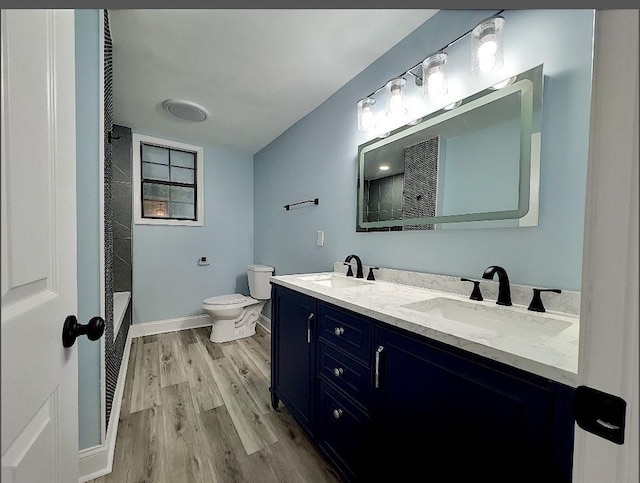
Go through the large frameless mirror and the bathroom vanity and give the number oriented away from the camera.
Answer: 0

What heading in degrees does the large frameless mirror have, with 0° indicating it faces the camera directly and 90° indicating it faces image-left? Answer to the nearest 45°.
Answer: approximately 45°

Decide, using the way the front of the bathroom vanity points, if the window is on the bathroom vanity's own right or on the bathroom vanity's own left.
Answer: on the bathroom vanity's own right

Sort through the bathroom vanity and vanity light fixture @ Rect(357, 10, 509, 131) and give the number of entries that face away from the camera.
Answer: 0

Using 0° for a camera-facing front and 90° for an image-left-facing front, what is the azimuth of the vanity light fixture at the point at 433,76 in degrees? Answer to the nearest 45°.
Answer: approximately 45°
